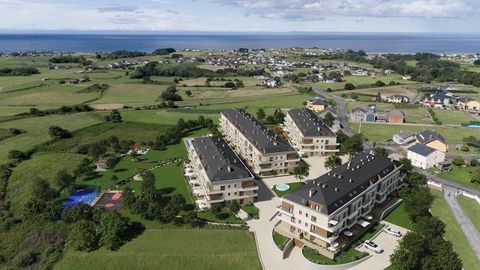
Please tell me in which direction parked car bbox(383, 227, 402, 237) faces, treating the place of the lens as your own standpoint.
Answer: facing away from the viewer and to the left of the viewer

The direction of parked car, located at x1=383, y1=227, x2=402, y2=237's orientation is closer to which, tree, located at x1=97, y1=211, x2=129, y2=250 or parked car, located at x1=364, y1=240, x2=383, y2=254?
the tree

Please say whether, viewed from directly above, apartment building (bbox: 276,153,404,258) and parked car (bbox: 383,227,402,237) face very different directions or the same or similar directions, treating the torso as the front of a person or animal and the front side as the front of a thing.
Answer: very different directions
